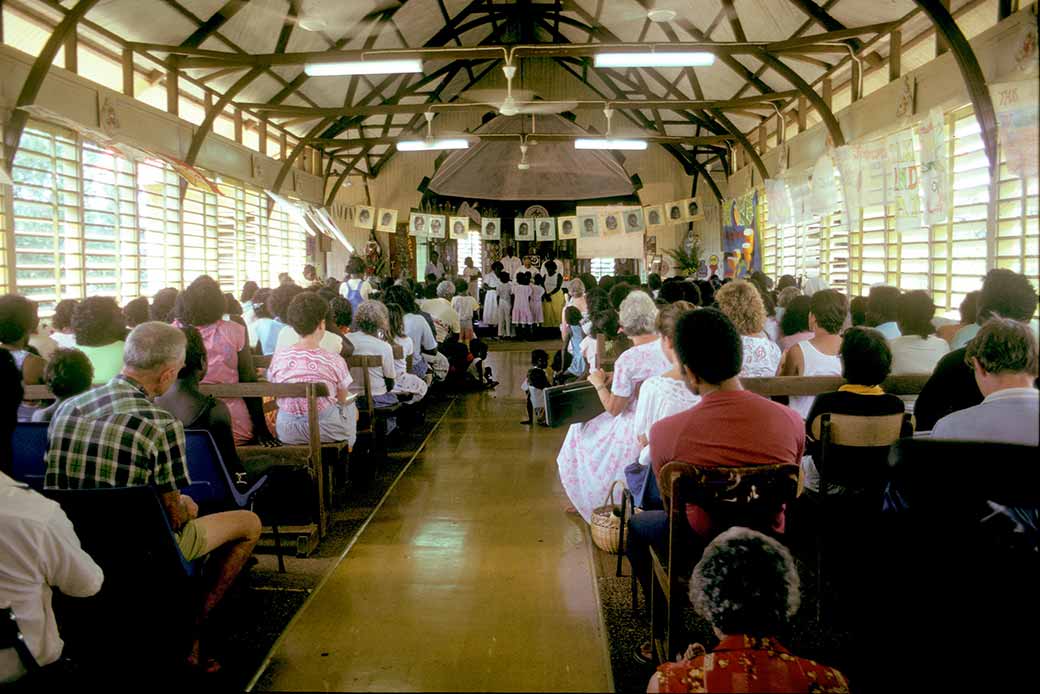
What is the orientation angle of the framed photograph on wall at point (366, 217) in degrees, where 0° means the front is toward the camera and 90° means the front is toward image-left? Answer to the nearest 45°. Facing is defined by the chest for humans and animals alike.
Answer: approximately 0°

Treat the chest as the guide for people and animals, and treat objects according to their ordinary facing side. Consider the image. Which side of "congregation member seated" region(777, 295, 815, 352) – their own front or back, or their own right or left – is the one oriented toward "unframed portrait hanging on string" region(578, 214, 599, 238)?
front

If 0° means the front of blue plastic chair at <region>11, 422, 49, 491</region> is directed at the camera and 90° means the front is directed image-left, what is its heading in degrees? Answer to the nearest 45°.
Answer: approximately 180°

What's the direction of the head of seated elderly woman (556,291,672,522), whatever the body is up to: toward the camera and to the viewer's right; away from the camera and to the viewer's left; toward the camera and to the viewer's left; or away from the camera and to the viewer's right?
away from the camera and to the viewer's left

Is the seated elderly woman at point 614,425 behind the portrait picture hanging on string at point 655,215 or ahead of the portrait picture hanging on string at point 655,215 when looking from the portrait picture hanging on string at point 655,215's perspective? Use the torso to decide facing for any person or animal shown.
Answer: ahead

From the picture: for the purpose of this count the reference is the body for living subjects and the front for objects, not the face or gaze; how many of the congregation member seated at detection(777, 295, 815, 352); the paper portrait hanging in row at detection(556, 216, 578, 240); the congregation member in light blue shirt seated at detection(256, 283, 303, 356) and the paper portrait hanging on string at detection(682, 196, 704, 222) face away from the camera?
2

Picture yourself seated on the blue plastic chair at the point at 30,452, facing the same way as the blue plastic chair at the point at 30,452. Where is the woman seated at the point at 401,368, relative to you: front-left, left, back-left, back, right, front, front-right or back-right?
front-right

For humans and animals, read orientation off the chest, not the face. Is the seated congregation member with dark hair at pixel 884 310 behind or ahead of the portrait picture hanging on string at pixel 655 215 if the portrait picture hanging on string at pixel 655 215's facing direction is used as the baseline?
ahead

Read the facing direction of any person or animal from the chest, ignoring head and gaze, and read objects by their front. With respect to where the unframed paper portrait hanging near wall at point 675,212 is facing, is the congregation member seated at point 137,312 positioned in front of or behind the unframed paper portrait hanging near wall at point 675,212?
in front

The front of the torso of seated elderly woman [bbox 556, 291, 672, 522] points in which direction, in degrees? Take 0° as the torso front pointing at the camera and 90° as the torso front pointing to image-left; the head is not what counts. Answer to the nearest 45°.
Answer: approximately 135°

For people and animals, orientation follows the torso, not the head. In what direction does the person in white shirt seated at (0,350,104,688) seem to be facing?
away from the camera

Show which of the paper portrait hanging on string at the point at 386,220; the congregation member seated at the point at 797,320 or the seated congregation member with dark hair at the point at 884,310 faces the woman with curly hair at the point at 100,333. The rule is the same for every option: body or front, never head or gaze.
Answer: the paper portrait hanging on string

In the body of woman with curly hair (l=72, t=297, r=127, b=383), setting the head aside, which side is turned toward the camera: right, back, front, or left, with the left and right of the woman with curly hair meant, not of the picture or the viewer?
back

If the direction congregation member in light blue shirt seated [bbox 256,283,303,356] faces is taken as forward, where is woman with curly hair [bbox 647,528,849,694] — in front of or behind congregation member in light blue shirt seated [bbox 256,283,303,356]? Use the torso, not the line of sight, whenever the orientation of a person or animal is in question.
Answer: behind

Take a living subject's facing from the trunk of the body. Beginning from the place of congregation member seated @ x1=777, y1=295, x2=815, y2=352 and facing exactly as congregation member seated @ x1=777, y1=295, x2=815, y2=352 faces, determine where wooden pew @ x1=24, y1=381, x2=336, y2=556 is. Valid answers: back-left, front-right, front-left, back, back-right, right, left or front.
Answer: back-left

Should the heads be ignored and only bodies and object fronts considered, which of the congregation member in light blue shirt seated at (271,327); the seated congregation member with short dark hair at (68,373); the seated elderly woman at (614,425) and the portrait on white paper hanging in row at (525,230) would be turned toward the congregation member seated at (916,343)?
the portrait on white paper hanging in row

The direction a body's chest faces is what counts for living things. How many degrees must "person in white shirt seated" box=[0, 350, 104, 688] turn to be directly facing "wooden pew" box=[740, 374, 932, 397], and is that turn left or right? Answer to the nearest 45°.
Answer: approximately 90° to their right

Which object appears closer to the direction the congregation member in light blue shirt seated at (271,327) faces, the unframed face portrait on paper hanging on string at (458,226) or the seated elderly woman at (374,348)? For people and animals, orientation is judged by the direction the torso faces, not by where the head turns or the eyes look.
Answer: the unframed face portrait on paper hanging on string

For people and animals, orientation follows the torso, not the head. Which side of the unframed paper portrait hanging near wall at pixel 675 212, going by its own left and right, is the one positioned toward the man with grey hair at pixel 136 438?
front
